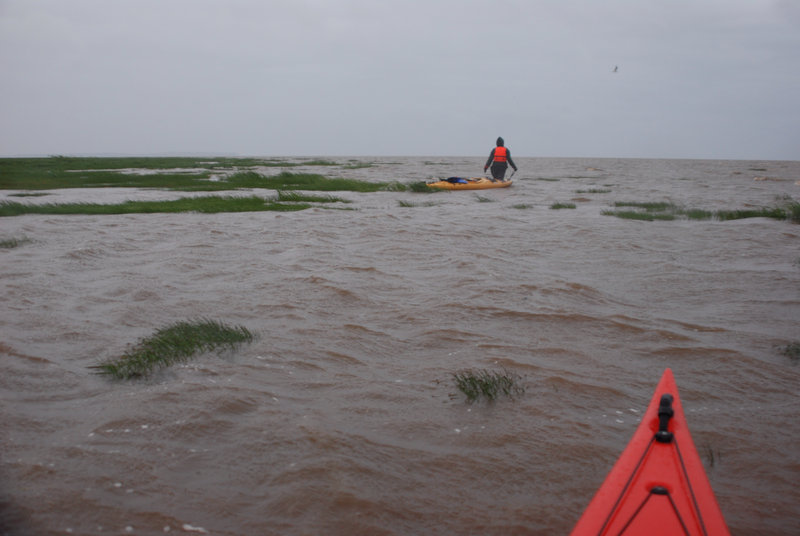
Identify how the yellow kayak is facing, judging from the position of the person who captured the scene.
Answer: facing to the right of the viewer

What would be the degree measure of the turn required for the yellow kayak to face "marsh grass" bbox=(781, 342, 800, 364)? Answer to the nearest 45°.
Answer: approximately 90° to its right

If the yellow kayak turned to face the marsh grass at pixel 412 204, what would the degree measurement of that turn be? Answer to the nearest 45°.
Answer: approximately 90° to its right

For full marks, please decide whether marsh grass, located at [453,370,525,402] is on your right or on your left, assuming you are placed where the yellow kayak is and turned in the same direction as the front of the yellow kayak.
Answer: on your right

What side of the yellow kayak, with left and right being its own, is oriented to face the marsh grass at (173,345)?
right
